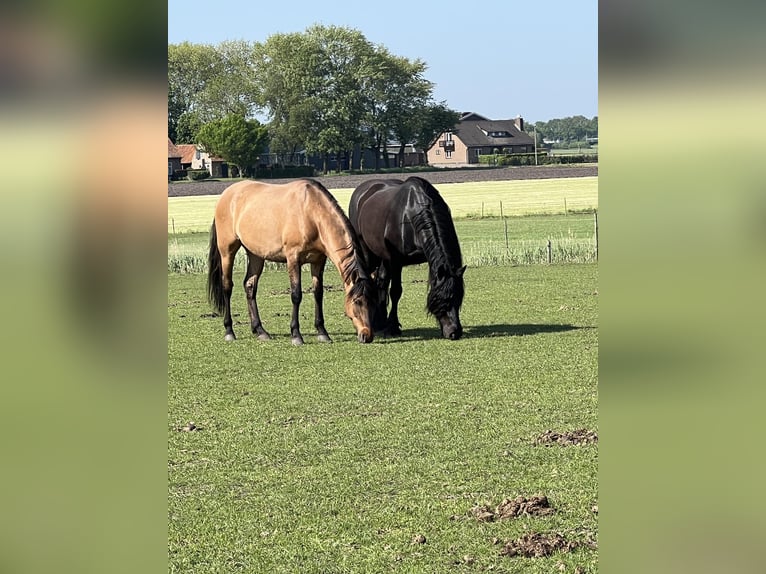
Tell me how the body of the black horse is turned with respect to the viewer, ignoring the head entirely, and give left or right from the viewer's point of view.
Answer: facing the viewer and to the right of the viewer

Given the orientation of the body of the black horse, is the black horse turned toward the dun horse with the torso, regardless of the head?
no
